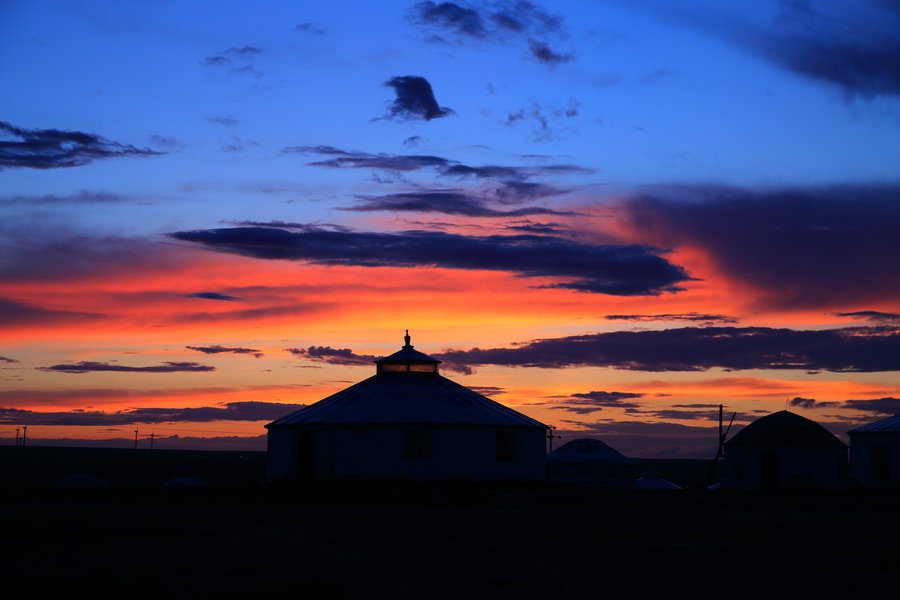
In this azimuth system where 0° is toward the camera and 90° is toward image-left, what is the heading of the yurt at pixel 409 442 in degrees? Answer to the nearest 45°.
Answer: approximately 45°
